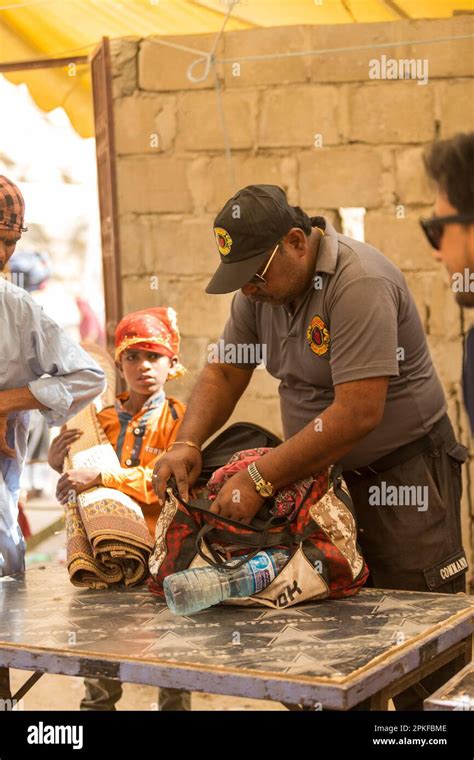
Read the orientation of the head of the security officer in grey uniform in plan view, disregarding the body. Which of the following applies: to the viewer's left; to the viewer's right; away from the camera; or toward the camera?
to the viewer's left

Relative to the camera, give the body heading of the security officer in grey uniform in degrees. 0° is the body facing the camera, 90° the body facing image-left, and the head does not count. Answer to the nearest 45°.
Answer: approximately 45°

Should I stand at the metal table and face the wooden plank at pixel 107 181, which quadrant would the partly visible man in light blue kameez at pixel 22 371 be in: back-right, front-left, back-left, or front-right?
front-left

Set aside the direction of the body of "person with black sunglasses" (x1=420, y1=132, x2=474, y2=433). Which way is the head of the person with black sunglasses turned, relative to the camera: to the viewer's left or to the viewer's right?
to the viewer's left

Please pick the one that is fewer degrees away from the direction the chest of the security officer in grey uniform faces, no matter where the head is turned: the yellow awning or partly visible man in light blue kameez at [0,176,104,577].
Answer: the partly visible man in light blue kameez

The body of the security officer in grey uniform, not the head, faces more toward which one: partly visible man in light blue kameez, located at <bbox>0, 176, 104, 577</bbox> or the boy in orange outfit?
the partly visible man in light blue kameez

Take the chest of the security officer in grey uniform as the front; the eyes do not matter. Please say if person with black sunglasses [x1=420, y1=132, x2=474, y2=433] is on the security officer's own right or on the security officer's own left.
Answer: on the security officer's own left

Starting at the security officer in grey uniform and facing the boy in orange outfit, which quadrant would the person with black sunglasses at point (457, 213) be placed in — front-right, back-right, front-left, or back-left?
back-left
